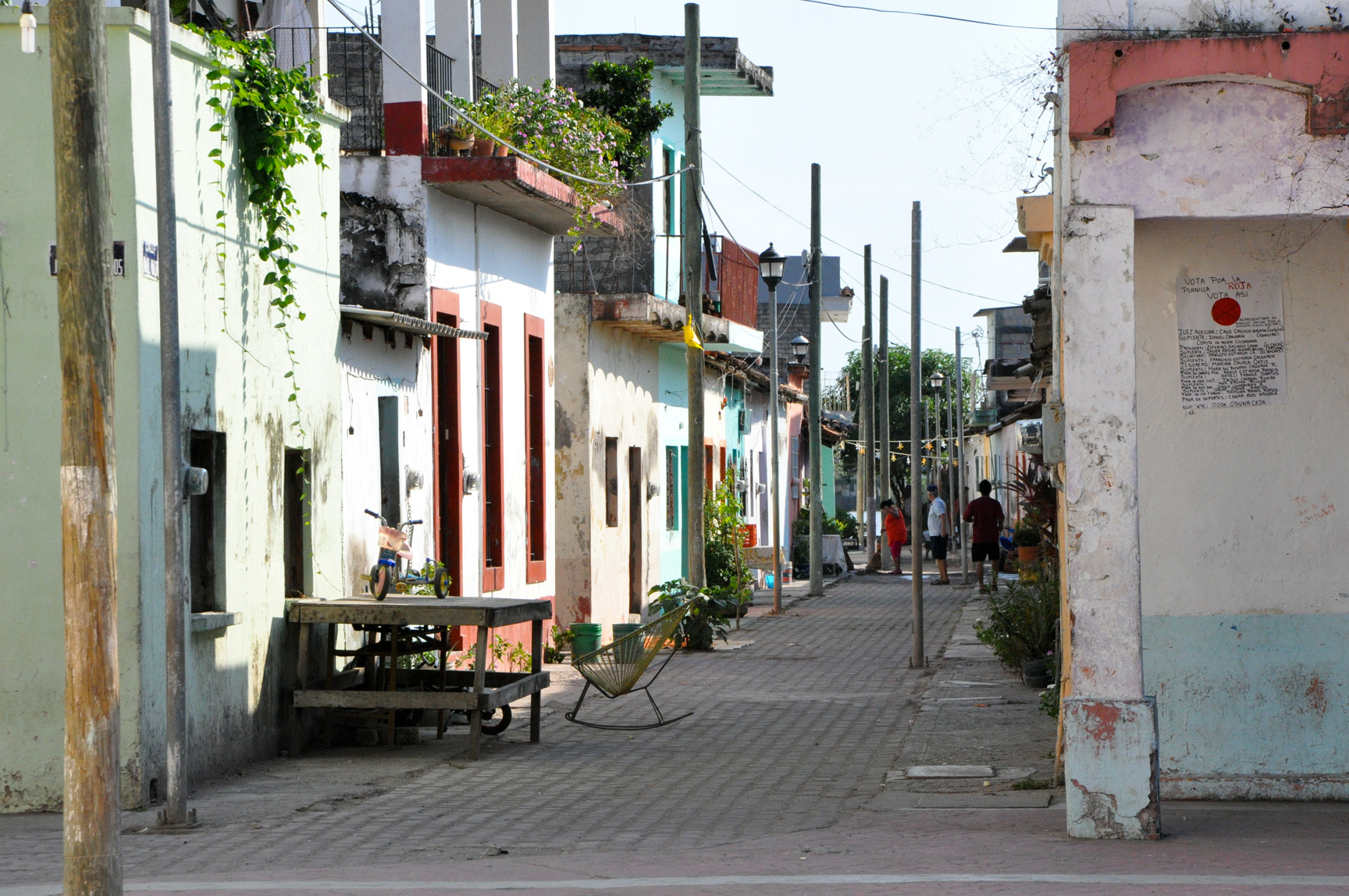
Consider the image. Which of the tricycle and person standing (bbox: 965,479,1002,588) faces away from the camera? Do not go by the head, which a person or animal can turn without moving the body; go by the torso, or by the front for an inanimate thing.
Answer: the person standing

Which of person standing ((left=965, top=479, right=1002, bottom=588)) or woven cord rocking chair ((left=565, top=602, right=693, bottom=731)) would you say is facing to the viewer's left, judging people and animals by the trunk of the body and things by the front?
the woven cord rocking chair

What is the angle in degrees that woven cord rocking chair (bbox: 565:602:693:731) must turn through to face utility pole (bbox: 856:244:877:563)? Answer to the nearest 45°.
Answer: approximately 90° to its right

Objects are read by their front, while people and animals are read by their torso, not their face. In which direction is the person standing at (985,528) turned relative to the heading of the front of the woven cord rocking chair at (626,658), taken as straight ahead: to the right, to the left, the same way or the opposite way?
to the right

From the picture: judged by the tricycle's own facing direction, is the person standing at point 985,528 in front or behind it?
behind

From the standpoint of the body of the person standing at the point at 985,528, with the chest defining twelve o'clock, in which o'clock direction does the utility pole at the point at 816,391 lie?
The utility pole is roughly at 10 o'clock from the person standing.

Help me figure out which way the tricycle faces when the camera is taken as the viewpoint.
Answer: facing the viewer and to the left of the viewer

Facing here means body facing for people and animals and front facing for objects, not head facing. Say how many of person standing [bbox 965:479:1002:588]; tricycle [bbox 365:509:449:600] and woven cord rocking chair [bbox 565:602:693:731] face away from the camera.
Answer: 1

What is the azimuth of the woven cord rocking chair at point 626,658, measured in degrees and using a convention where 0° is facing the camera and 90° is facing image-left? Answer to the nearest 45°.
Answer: approximately 90°

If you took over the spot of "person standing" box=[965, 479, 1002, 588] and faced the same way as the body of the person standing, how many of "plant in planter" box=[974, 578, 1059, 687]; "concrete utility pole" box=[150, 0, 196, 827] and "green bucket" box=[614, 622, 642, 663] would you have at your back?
3

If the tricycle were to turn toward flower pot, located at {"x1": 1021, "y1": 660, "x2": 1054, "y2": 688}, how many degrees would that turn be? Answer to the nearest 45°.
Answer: approximately 135° to its left

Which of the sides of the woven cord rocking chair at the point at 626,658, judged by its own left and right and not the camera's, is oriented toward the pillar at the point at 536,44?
right

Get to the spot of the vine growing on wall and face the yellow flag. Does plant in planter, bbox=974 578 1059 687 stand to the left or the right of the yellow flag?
right

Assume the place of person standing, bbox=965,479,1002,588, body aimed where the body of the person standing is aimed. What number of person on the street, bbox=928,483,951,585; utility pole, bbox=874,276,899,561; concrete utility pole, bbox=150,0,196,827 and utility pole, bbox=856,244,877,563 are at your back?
1

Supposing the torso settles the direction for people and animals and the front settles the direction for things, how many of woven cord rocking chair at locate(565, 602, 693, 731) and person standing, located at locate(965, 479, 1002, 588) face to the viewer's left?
1
